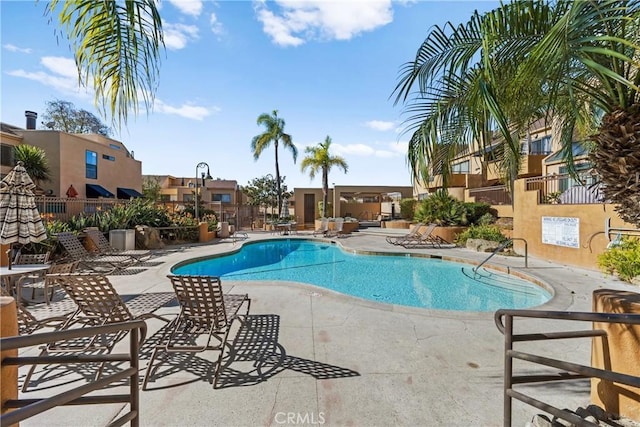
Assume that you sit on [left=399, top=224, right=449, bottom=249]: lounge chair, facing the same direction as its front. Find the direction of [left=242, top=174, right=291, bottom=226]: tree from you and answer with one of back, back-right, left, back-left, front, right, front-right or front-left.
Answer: front-right

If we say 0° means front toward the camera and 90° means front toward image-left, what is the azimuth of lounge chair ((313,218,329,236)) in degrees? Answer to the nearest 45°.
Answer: approximately 45°

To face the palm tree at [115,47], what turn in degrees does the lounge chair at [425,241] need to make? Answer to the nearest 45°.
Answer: approximately 90° to its left

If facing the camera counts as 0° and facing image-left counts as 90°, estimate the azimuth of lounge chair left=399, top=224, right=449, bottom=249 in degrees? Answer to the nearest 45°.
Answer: approximately 90°

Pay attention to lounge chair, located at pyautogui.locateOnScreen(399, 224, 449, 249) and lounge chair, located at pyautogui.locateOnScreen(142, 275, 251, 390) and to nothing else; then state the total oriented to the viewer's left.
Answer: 1

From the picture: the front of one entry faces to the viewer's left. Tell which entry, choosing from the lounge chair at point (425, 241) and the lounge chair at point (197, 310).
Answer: the lounge chair at point (425, 241)

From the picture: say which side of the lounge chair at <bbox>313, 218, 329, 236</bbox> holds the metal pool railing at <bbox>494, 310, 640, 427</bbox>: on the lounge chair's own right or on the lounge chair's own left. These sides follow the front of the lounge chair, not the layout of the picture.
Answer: on the lounge chair's own left

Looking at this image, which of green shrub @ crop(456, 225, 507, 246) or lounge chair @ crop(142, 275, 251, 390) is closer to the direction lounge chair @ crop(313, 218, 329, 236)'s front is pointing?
the lounge chair

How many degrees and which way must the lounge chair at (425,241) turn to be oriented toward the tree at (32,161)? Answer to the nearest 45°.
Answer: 0° — it already faces it
